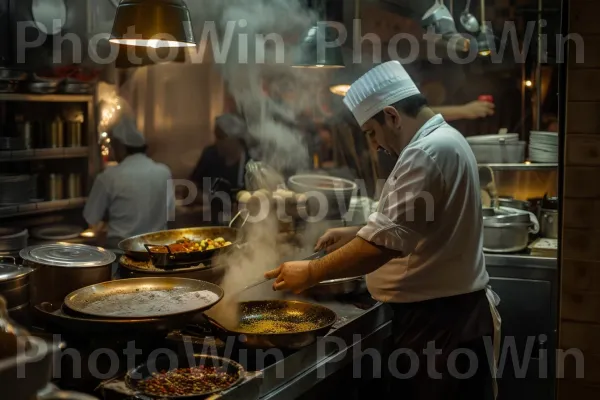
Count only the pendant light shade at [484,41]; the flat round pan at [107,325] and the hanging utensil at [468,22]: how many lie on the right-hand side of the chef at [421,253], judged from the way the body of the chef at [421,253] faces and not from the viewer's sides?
2

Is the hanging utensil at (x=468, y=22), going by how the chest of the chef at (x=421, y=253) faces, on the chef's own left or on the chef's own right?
on the chef's own right

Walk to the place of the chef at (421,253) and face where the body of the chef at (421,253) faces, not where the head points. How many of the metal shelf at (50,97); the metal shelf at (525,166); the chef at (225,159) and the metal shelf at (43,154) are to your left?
0

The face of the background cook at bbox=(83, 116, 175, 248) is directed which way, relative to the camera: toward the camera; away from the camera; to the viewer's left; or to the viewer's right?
away from the camera

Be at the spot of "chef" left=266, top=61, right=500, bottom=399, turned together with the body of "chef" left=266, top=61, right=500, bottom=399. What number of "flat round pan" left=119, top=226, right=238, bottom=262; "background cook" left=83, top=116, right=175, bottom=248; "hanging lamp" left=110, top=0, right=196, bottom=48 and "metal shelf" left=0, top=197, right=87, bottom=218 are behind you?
0

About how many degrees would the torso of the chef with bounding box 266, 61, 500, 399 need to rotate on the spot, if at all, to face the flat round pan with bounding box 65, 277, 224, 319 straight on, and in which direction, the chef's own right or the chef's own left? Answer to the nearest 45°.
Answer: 0° — they already face it

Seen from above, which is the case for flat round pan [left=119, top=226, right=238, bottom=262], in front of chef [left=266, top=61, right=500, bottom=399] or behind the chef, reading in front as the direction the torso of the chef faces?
in front

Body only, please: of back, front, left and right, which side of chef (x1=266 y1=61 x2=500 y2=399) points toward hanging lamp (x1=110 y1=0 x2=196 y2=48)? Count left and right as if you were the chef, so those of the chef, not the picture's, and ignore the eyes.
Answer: front

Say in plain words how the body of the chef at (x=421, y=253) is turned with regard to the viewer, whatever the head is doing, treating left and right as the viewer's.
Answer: facing to the left of the viewer

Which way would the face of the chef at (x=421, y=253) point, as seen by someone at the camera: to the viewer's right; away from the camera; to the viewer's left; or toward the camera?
to the viewer's left

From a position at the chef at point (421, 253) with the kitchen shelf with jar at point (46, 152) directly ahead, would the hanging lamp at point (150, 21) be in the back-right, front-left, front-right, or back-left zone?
front-left

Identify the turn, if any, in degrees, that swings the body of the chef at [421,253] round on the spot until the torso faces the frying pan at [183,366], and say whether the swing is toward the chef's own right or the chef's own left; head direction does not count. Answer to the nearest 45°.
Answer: approximately 45° to the chef's own left

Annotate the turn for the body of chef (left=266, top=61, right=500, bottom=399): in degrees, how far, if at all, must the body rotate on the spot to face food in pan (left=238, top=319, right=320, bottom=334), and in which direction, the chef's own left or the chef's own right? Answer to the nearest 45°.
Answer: approximately 45° to the chef's own left

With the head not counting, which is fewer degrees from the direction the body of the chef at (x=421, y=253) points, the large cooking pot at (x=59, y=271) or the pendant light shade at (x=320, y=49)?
the large cooking pot

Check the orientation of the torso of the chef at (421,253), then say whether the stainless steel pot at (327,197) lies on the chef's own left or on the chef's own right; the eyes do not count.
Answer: on the chef's own right

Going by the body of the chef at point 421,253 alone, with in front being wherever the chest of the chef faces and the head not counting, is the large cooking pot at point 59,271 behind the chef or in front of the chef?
in front
